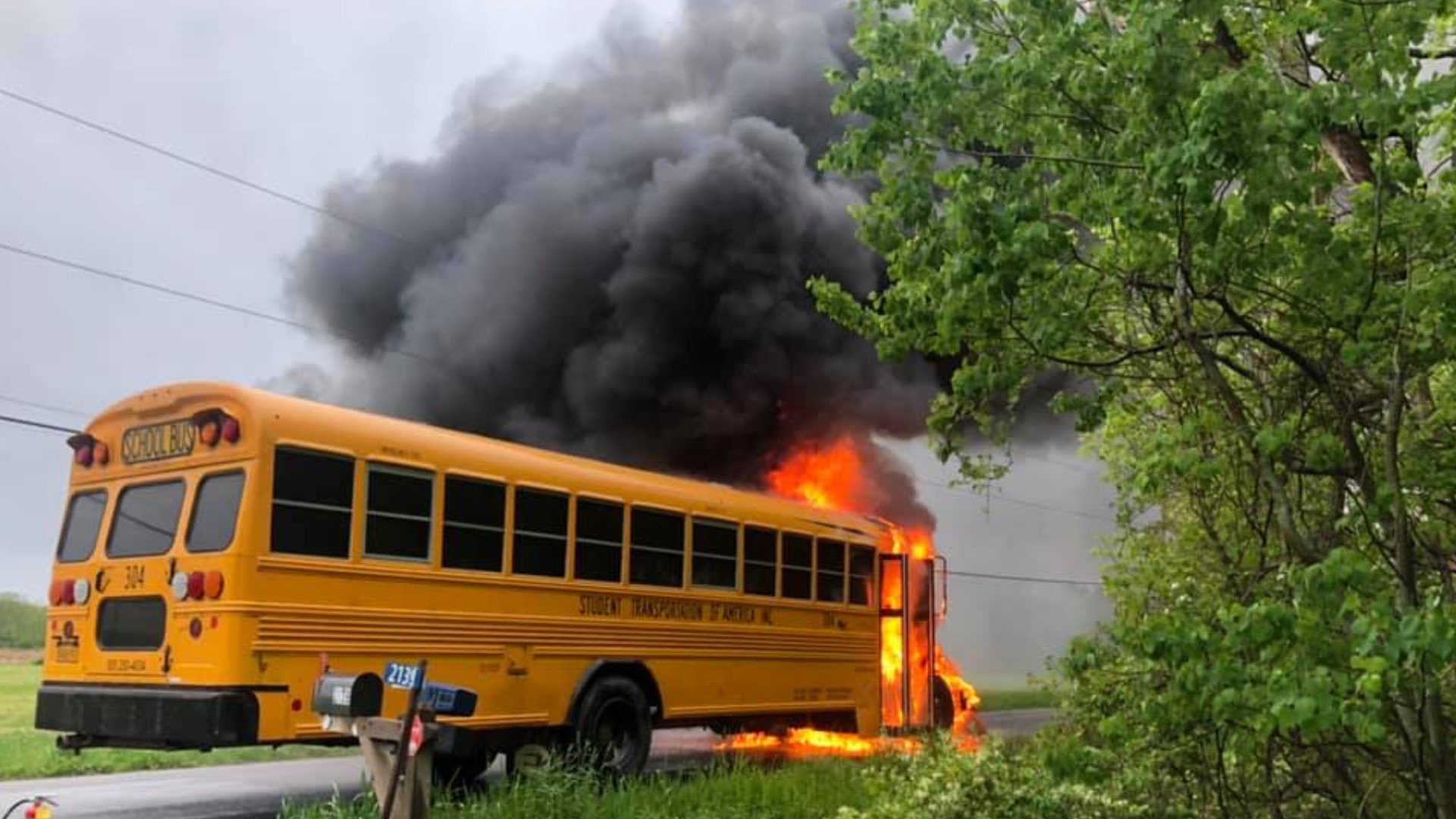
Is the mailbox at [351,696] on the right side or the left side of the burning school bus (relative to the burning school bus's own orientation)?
on its right

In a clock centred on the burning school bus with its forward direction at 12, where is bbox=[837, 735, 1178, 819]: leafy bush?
The leafy bush is roughly at 3 o'clock from the burning school bus.

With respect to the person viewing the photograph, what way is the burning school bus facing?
facing away from the viewer and to the right of the viewer

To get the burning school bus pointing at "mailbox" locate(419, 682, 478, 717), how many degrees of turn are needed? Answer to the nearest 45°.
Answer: approximately 135° to its right

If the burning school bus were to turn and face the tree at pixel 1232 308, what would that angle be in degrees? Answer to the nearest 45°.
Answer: approximately 90° to its right
